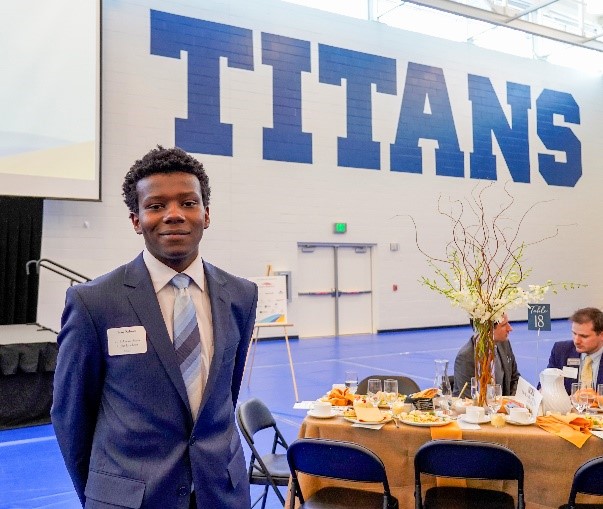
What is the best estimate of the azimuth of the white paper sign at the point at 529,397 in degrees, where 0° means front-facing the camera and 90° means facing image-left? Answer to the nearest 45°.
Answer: approximately 45°

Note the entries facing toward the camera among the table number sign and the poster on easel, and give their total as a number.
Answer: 2

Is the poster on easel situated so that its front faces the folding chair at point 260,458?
yes

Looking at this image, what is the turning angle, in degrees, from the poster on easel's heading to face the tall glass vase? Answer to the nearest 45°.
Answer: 0° — it already faces it

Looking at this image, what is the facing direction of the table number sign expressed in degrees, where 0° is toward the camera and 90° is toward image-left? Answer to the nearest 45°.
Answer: approximately 0°

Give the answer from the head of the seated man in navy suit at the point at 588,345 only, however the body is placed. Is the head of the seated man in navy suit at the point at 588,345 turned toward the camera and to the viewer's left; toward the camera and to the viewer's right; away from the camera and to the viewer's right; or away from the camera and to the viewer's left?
toward the camera and to the viewer's left

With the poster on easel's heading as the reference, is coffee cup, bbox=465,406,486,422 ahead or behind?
ahead

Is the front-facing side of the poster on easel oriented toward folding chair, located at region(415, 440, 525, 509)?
yes

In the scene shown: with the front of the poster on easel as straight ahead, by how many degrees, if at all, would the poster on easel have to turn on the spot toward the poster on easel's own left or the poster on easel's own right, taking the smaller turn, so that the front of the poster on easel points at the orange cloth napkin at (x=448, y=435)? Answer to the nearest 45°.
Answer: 0° — it already faces it

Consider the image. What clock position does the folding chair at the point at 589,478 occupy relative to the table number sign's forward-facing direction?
The folding chair is roughly at 12 o'clock from the table number sign.

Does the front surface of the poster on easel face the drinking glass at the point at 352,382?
yes
